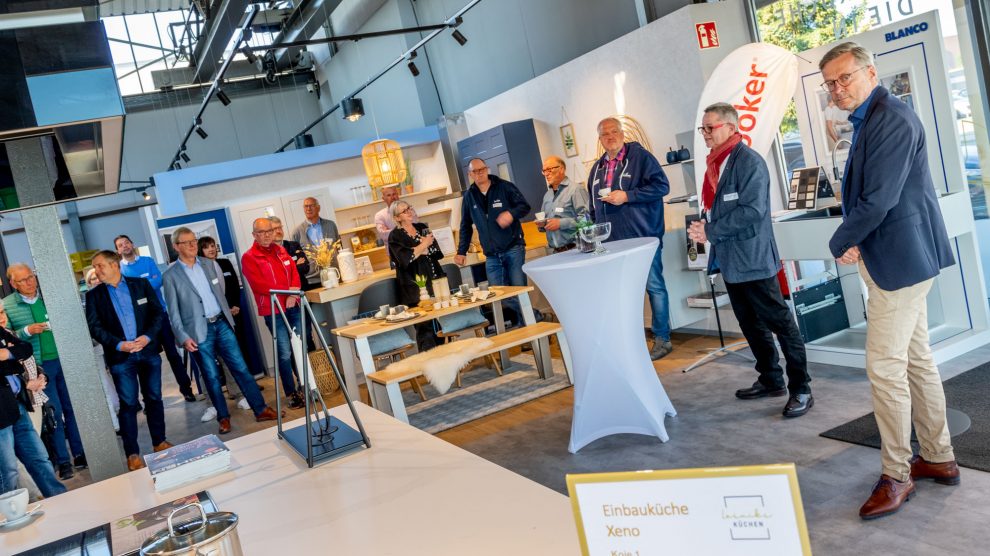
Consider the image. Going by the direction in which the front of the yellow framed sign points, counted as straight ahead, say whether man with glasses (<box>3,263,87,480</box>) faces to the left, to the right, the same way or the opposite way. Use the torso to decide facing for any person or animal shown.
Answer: to the left

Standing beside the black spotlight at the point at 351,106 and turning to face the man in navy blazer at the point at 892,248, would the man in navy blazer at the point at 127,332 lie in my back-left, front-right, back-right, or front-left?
front-right

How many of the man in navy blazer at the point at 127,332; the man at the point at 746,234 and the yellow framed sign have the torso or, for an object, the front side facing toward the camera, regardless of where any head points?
2

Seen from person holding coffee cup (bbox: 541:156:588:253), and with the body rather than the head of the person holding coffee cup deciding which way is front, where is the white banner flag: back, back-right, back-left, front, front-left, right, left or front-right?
left

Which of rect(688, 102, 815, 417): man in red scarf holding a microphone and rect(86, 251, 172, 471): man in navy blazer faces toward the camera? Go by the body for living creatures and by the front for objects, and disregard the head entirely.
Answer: the man in navy blazer

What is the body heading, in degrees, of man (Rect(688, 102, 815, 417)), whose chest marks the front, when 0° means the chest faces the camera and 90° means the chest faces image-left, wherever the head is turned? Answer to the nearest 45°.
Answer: approximately 90°

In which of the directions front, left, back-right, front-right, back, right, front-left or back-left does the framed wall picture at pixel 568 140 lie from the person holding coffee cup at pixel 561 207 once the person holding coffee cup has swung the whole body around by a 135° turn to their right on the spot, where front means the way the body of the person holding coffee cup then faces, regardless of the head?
front

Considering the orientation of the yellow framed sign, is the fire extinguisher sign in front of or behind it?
behind

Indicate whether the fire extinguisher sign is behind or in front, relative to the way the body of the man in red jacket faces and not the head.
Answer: in front

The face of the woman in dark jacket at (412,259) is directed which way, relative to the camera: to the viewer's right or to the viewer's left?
to the viewer's right

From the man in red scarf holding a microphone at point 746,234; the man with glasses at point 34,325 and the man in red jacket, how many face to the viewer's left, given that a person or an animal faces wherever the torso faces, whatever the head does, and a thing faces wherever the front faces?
1

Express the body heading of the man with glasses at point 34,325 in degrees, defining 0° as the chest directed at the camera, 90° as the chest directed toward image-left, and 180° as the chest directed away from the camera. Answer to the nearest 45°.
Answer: approximately 315°

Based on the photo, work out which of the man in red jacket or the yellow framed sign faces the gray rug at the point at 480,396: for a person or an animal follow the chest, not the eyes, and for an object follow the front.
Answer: the man in red jacket

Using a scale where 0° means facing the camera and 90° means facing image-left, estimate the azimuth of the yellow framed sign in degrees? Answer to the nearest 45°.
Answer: approximately 0°

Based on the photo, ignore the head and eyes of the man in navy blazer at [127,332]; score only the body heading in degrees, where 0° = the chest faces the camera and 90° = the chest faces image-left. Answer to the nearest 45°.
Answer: approximately 0°

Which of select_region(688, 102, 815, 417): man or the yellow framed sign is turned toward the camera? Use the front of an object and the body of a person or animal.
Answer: the yellow framed sign

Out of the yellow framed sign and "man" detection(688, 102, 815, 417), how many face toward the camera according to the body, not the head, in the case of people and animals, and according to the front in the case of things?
1
